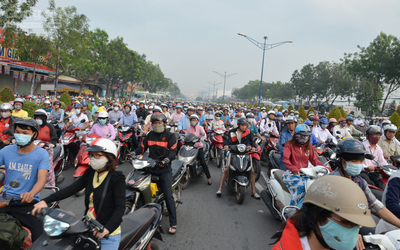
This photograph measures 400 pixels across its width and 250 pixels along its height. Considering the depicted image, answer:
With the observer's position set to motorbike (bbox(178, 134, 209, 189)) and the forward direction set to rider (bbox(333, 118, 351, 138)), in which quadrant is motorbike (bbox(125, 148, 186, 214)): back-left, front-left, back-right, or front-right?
back-right

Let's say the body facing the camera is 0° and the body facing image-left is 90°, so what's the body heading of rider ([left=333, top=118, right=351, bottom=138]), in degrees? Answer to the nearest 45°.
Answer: approximately 315°

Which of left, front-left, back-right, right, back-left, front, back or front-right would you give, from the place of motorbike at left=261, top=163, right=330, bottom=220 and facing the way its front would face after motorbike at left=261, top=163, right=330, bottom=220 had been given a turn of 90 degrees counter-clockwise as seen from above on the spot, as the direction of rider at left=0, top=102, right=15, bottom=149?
back-left

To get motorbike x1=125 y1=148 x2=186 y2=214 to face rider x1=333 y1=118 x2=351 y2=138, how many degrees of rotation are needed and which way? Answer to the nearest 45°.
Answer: approximately 180°
